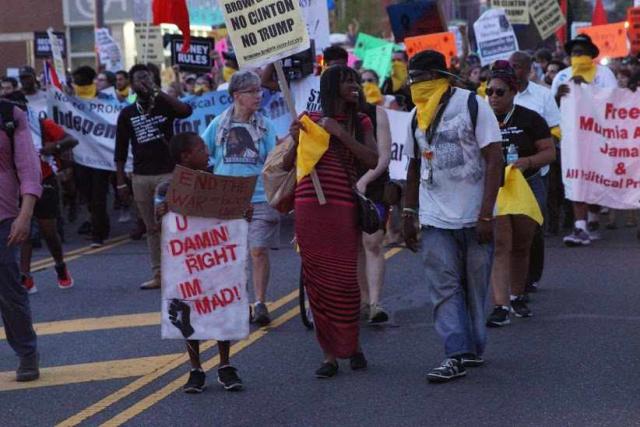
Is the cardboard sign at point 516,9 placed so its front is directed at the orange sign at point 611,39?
no

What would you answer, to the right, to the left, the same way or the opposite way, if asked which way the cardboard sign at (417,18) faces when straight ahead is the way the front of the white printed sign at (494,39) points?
the same way

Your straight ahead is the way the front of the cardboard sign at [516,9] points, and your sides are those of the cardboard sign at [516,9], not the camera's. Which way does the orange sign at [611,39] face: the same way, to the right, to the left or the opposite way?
the same way

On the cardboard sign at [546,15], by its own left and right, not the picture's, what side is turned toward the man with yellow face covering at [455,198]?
front

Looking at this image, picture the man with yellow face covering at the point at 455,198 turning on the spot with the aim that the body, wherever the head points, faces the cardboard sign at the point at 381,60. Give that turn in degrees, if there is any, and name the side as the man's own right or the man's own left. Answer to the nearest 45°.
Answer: approximately 135° to the man's own right

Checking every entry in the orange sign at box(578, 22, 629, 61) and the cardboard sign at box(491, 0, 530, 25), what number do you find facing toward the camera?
2

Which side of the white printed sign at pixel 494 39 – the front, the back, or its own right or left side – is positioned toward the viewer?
front

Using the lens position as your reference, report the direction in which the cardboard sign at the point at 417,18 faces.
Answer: facing the viewer

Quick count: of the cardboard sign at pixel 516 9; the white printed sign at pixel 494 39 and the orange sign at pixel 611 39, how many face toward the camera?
3

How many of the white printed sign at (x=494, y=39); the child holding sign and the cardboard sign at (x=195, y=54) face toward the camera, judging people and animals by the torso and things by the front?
3

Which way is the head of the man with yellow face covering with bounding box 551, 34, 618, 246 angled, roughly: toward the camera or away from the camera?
toward the camera

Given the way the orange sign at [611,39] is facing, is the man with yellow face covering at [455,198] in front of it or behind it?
in front

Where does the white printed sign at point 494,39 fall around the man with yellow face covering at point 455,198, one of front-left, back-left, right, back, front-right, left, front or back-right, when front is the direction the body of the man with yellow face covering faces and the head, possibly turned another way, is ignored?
back-right

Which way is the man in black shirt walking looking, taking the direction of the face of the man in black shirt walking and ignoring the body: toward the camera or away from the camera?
toward the camera

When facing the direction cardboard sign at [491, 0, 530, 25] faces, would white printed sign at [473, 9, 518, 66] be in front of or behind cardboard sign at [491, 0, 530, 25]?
in front

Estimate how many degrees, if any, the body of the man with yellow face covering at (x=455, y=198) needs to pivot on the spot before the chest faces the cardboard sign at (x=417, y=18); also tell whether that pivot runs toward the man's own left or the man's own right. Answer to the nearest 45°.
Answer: approximately 135° to the man's own right

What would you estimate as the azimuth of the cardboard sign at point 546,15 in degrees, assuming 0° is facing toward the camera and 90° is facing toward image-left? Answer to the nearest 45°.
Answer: approximately 0°
